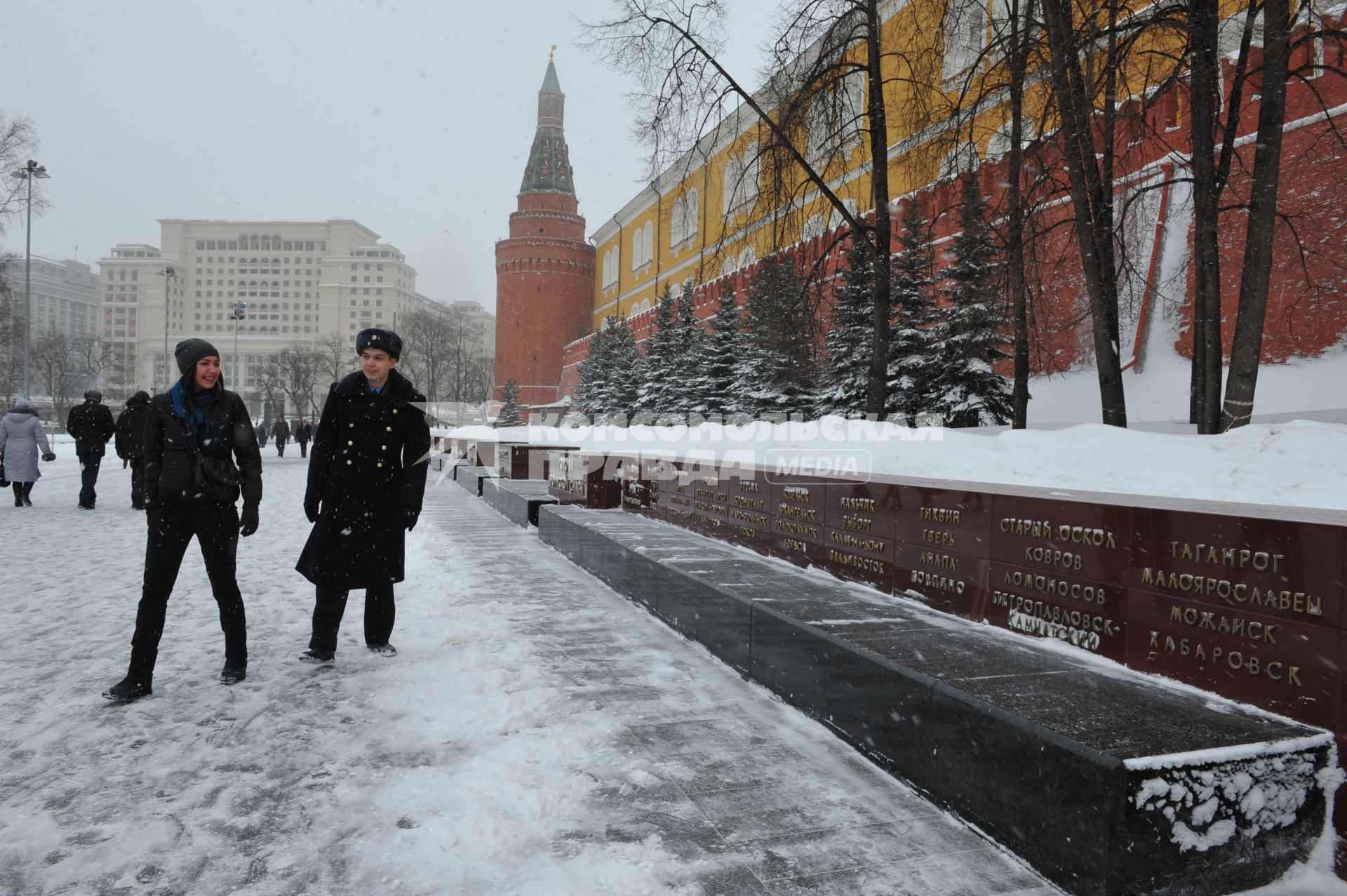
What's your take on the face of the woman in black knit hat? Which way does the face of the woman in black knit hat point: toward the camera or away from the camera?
toward the camera

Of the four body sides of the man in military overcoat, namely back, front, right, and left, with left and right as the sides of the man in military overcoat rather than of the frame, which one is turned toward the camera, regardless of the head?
front

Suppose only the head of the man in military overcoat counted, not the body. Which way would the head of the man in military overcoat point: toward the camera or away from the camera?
toward the camera
